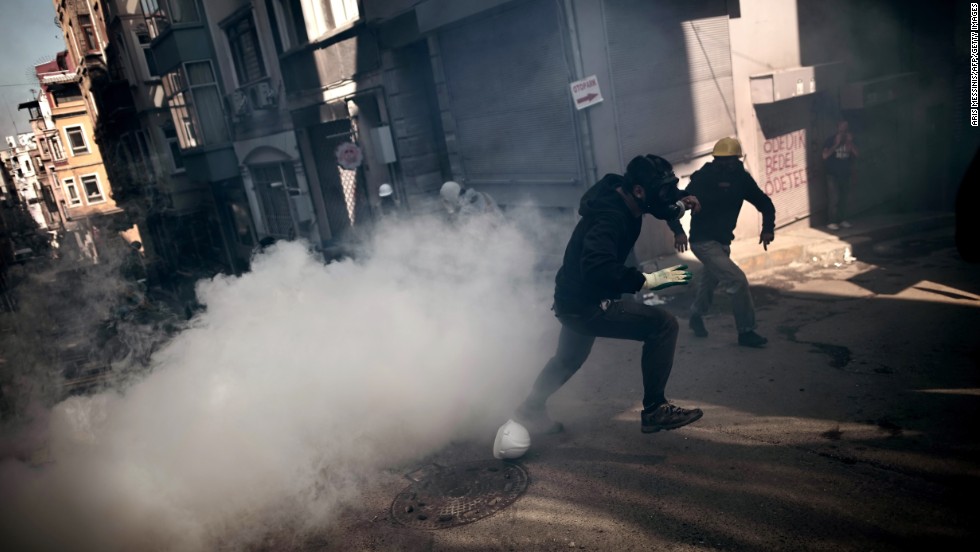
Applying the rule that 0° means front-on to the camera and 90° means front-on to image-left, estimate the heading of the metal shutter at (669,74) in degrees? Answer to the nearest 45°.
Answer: approximately 0°

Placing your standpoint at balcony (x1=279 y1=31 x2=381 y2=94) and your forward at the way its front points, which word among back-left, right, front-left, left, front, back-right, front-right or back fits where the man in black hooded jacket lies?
front-left

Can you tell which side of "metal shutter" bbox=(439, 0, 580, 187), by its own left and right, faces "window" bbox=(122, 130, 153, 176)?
right

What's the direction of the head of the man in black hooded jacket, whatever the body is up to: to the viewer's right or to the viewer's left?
to the viewer's right

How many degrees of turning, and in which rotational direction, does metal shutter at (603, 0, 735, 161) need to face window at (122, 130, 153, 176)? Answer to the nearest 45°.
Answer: approximately 135° to its right

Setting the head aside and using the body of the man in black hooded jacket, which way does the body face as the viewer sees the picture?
to the viewer's right

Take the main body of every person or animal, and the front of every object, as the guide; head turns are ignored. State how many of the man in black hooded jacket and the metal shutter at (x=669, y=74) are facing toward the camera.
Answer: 1

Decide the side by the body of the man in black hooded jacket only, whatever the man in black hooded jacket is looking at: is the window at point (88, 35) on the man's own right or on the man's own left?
on the man's own left
